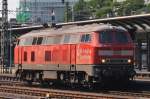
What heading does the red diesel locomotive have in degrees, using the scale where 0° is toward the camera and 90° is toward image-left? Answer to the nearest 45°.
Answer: approximately 315°

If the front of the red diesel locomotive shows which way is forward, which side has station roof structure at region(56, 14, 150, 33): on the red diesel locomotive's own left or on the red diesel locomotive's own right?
on the red diesel locomotive's own left
